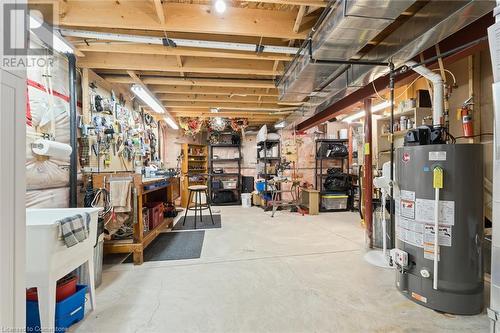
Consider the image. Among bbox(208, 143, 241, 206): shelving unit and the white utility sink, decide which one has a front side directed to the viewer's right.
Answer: the white utility sink

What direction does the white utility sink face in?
to the viewer's right

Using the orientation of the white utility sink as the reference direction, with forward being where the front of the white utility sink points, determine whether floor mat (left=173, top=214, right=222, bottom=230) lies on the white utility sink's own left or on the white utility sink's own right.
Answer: on the white utility sink's own left

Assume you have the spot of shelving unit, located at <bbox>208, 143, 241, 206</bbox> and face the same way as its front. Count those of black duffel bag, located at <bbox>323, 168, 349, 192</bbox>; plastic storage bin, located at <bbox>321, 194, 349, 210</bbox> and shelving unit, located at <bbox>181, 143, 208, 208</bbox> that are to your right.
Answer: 1

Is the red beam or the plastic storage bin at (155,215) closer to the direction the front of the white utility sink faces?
the red beam

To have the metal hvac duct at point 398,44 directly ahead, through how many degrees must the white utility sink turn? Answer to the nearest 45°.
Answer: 0° — it already faces it
